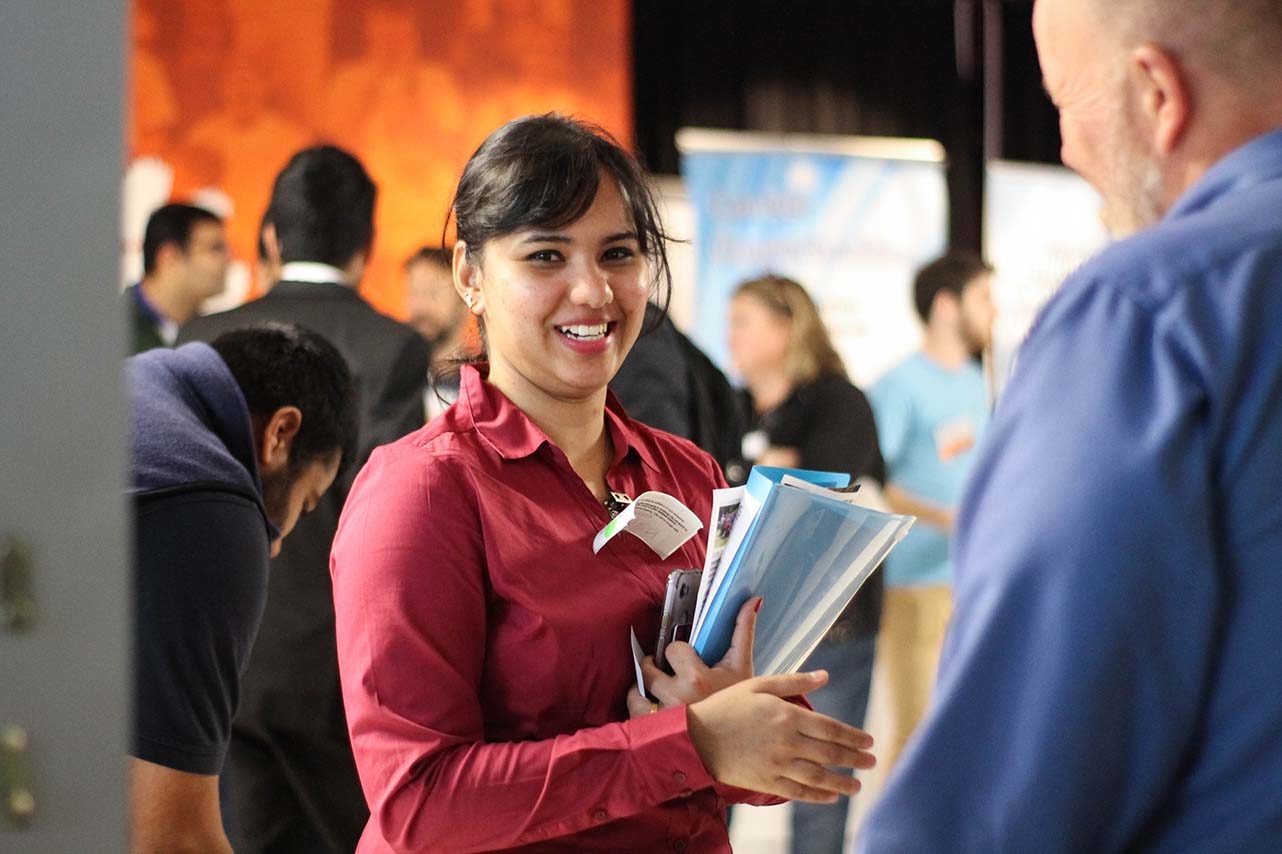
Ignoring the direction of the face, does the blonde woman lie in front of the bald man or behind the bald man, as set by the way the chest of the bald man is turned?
in front

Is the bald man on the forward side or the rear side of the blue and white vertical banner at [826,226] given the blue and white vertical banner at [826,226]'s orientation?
on the forward side

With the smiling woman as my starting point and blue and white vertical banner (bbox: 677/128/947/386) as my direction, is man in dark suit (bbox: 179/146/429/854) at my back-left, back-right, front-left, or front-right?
front-left

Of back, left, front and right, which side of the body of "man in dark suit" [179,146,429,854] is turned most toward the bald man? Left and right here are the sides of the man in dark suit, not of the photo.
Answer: back

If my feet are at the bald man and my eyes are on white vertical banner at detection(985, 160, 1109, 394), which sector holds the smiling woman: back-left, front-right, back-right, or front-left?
front-left

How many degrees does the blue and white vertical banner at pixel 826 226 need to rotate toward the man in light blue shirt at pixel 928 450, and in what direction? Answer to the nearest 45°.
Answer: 0° — it already faces them

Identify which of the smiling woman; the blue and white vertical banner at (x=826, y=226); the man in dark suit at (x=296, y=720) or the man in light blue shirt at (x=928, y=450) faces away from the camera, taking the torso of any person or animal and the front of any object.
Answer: the man in dark suit

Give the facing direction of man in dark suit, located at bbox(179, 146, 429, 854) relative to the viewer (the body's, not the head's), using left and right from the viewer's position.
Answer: facing away from the viewer

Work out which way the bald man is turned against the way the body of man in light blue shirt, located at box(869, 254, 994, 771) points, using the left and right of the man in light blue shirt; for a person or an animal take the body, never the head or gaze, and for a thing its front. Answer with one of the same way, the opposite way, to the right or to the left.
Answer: the opposite way

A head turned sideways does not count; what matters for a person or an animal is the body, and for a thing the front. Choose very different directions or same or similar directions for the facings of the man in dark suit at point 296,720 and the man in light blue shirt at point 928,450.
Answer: very different directions

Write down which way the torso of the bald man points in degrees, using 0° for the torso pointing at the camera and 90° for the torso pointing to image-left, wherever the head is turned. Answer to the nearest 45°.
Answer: approximately 135°

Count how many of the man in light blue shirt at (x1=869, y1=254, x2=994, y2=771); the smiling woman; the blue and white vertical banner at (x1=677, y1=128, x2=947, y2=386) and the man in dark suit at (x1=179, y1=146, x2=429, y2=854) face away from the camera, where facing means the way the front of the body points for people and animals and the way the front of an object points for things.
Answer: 1

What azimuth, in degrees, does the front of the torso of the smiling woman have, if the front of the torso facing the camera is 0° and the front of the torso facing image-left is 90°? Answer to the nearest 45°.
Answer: approximately 315°

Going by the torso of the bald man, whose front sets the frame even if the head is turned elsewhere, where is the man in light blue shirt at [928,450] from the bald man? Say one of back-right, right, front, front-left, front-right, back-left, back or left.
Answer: front-right

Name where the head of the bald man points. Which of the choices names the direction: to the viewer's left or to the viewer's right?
to the viewer's left

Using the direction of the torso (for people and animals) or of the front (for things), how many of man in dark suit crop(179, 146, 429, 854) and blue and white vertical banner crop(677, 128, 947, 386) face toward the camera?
1

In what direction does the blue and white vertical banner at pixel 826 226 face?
toward the camera

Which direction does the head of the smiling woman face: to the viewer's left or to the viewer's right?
to the viewer's right
